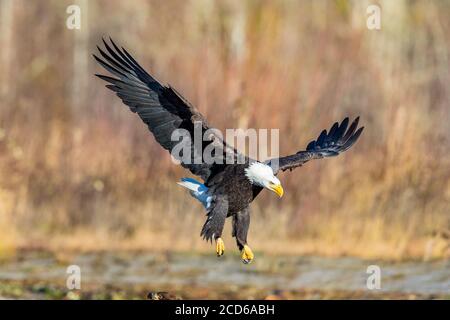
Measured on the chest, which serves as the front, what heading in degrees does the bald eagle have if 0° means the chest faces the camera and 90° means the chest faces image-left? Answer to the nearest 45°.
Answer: approximately 315°
